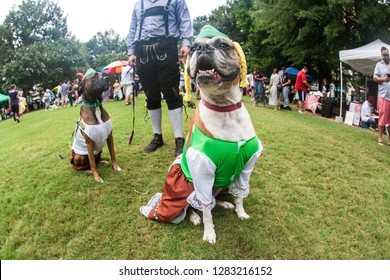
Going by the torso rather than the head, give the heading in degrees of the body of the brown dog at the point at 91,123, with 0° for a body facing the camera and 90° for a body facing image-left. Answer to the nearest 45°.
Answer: approximately 315°

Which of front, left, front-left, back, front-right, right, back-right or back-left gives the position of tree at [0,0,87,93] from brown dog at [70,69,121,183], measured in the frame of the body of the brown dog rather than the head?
back-left

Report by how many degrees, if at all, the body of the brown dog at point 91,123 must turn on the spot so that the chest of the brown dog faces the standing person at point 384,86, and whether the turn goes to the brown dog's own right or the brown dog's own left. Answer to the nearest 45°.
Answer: approximately 45° to the brown dog's own left

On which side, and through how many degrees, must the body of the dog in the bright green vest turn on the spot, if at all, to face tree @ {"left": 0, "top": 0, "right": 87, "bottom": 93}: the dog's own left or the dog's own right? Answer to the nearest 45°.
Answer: approximately 180°

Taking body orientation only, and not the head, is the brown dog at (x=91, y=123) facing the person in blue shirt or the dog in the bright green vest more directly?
the dog in the bright green vest

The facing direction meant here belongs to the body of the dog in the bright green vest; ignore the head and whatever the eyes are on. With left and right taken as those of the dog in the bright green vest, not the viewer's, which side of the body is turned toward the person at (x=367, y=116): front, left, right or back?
left

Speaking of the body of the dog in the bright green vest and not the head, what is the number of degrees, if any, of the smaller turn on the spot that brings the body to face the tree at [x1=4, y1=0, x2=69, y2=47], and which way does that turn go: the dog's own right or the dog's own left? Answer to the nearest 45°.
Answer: approximately 180°

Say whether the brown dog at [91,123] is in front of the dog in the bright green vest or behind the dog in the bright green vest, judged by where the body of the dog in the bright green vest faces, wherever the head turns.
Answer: behind

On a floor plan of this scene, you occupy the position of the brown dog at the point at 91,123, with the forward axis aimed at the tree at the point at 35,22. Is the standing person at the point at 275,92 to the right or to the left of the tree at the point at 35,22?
right

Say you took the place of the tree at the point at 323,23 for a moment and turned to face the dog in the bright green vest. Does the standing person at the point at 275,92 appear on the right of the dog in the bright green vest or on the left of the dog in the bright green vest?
right
